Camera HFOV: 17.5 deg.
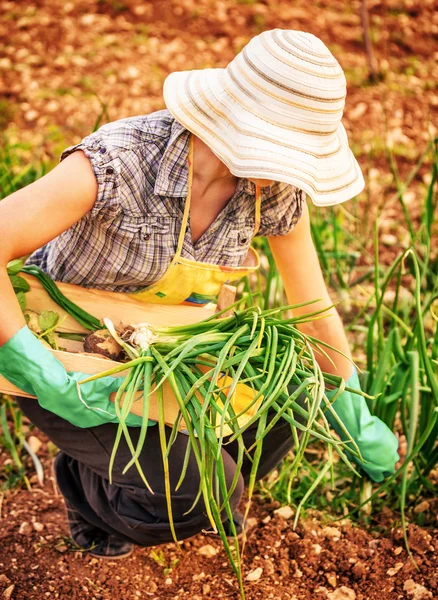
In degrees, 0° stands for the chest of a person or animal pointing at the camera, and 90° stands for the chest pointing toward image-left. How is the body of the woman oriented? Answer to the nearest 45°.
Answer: approximately 315°

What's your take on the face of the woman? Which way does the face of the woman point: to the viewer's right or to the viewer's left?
to the viewer's right
